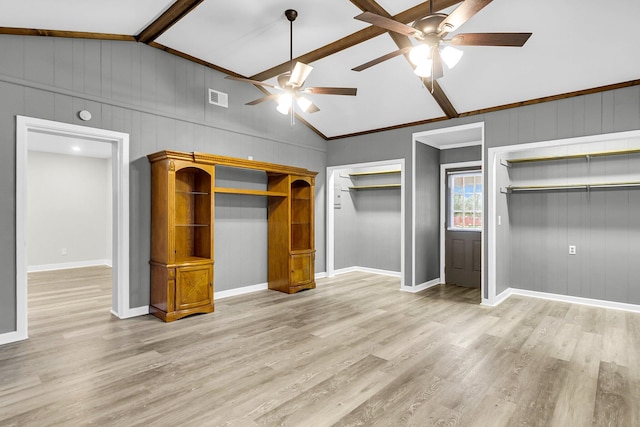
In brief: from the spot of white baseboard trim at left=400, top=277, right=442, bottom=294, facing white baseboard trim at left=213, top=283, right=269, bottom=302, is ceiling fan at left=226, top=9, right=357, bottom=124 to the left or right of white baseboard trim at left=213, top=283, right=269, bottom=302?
left

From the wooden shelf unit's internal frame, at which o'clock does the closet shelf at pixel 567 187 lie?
The closet shelf is roughly at 11 o'clock from the wooden shelf unit.

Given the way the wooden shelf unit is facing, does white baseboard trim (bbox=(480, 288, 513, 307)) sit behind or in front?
in front

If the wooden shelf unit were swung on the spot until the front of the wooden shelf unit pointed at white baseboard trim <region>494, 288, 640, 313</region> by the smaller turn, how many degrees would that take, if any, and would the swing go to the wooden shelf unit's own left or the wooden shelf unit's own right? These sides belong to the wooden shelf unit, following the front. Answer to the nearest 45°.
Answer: approximately 45° to the wooden shelf unit's own left

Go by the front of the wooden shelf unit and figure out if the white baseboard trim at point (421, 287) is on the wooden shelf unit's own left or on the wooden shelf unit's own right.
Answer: on the wooden shelf unit's own left

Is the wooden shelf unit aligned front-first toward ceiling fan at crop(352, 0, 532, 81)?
yes

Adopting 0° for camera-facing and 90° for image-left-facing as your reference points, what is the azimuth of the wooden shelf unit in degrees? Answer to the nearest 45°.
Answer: approximately 315°
